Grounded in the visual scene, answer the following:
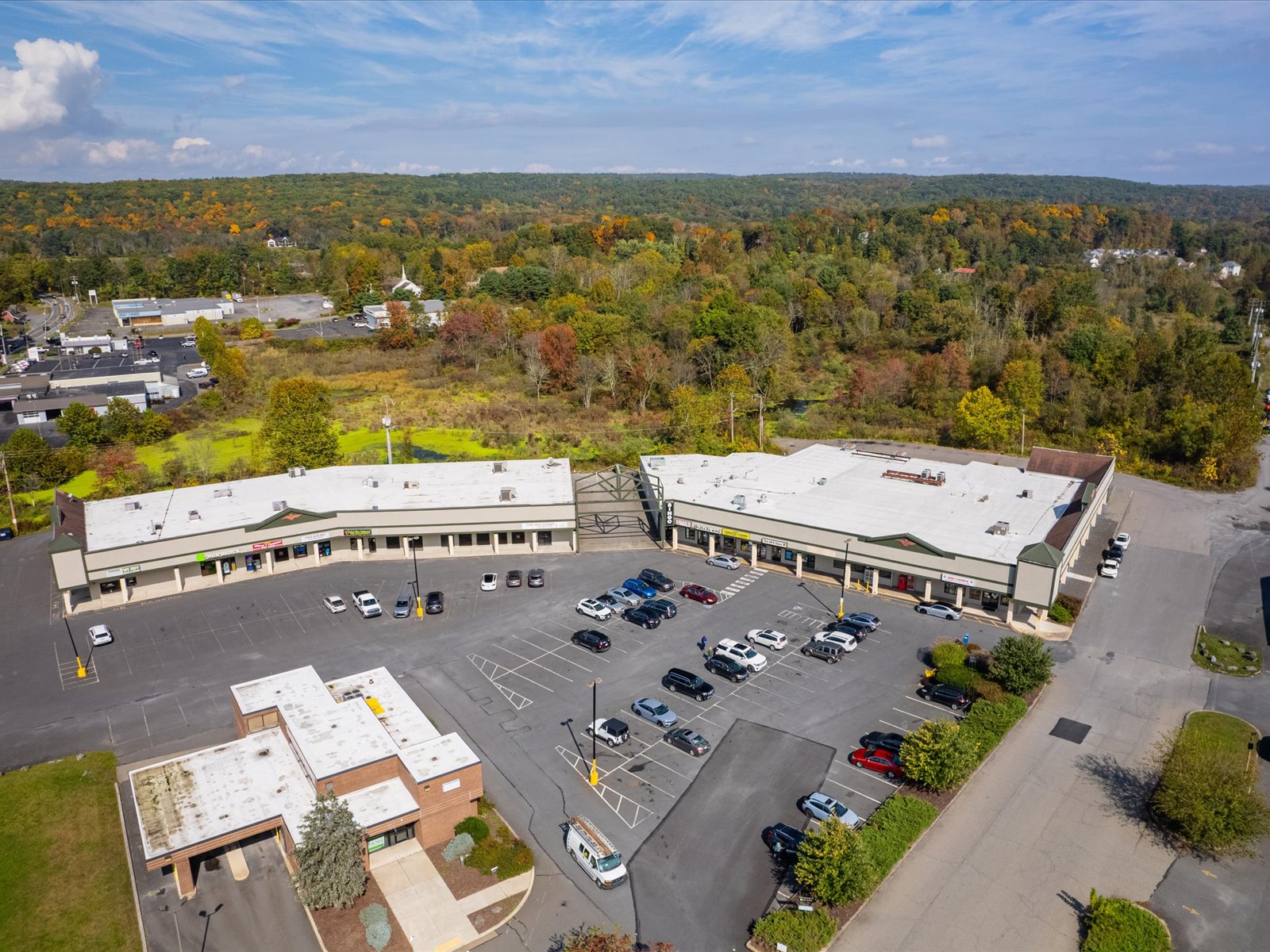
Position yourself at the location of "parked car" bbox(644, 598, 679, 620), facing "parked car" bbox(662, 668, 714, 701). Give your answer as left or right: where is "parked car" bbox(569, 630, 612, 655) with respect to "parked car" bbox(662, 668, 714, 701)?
right

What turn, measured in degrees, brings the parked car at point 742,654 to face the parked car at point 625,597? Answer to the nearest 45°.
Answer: approximately 180°

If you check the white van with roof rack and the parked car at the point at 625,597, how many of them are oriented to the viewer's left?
0

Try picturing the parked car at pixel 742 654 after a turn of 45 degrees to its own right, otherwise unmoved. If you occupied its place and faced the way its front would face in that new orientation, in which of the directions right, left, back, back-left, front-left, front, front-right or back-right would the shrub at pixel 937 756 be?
front-left

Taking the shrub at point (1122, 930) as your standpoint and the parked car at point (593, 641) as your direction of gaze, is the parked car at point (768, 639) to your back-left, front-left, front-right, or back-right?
front-right

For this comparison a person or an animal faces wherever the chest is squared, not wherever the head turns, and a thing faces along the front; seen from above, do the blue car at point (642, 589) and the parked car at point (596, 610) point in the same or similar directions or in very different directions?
same or similar directions

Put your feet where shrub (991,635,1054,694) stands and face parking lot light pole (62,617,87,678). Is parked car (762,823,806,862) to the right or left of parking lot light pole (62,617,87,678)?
left

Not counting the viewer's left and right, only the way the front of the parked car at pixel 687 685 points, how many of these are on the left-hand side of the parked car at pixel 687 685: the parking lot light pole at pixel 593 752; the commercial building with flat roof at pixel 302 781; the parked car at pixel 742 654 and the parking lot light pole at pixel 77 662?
1

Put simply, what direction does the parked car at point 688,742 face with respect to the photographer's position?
facing away from the viewer and to the left of the viewer

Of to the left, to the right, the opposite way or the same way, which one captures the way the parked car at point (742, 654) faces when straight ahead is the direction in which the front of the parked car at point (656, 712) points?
the same way
